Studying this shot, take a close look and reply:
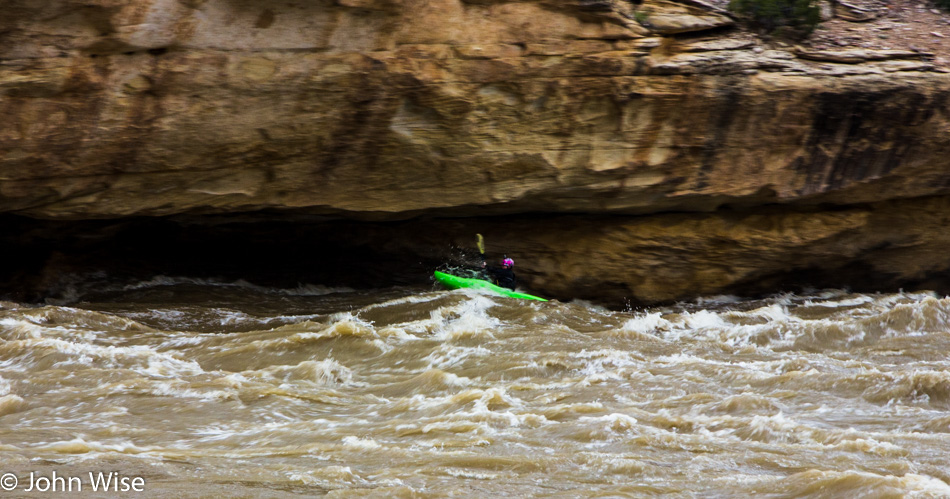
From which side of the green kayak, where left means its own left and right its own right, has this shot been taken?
left
